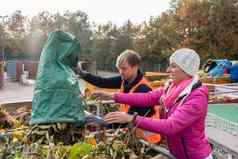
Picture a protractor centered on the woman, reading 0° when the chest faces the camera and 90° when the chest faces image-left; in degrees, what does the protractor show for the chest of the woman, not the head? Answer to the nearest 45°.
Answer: approximately 90°

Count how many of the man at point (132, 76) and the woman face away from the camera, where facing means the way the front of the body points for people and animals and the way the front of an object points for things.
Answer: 0

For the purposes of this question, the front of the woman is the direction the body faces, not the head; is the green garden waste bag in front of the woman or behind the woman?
in front

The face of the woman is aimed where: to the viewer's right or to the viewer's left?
to the viewer's left

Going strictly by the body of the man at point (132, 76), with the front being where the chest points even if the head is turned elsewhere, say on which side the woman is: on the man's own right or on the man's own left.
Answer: on the man's own left

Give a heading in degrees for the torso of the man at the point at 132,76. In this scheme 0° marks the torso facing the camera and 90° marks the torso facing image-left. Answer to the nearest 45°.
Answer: approximately 45°
